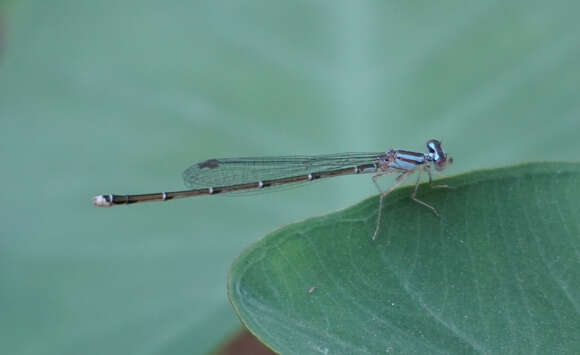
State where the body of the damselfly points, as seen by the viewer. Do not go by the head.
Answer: to the viewer's right
